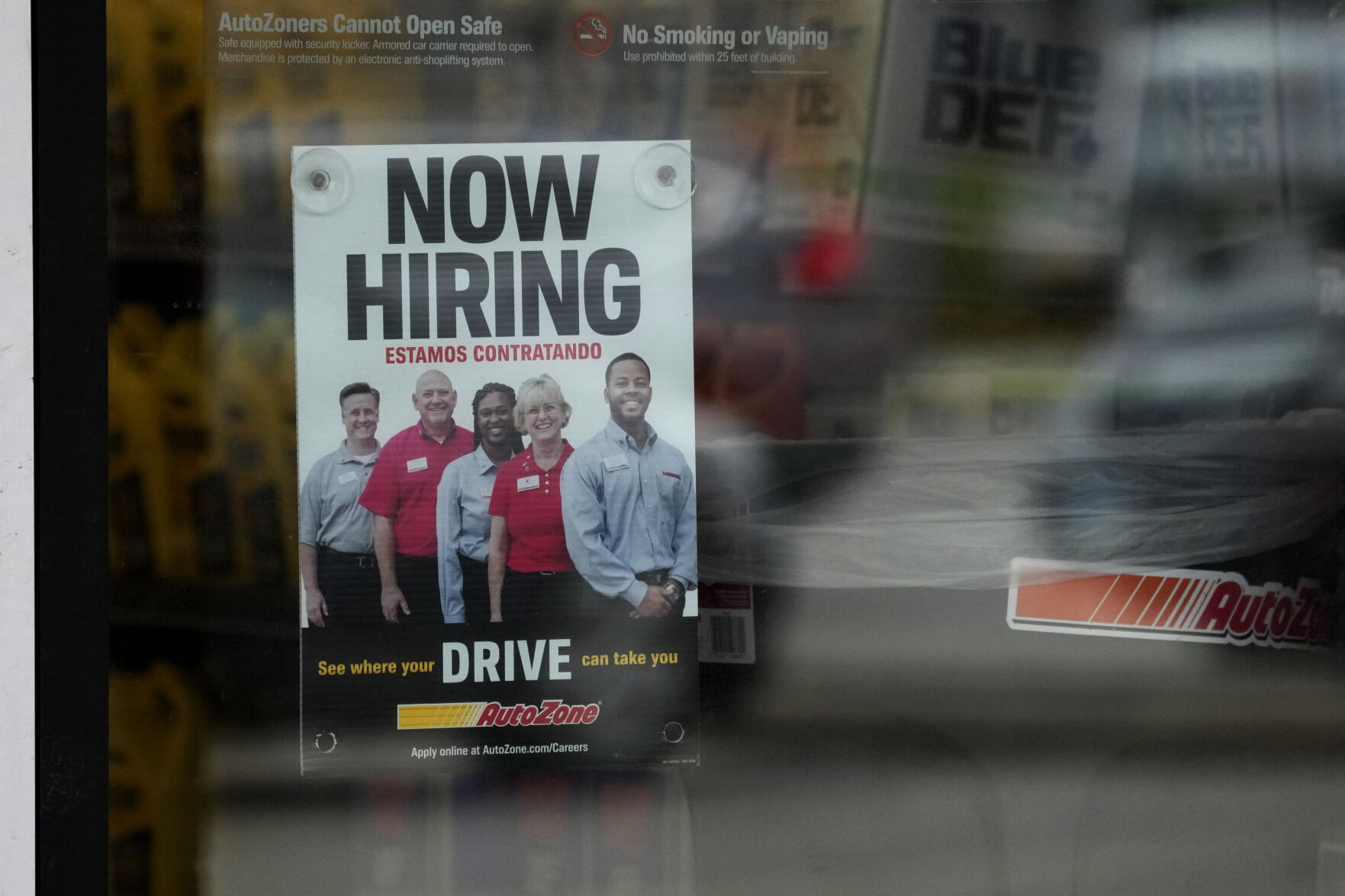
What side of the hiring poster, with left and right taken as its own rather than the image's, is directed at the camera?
front

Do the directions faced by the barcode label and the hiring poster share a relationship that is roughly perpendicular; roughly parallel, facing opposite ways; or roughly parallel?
roughly parallel

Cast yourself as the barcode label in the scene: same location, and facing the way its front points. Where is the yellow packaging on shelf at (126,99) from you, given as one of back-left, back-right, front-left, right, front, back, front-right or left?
right

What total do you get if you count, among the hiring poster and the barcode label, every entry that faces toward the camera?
2

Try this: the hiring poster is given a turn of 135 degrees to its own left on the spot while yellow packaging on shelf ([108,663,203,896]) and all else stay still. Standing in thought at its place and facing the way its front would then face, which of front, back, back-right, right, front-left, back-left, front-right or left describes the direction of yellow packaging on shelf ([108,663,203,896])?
back-left

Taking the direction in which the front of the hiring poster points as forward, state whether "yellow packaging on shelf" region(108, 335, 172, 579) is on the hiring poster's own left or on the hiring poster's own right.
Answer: on the hiring poster's own right
